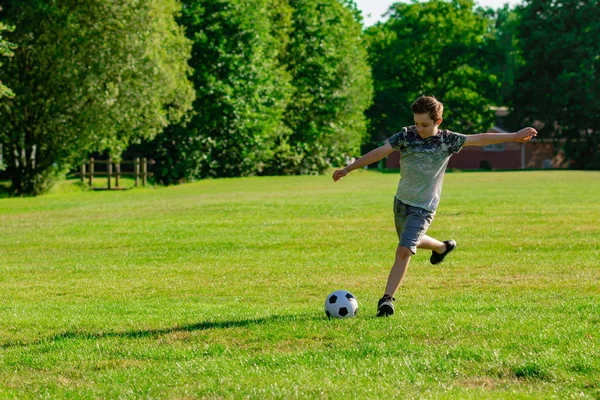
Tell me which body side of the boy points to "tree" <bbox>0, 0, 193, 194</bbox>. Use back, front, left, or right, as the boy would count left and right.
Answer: right

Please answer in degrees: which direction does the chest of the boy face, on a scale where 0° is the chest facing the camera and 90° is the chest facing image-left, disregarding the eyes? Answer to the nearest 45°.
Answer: approximately 45°
